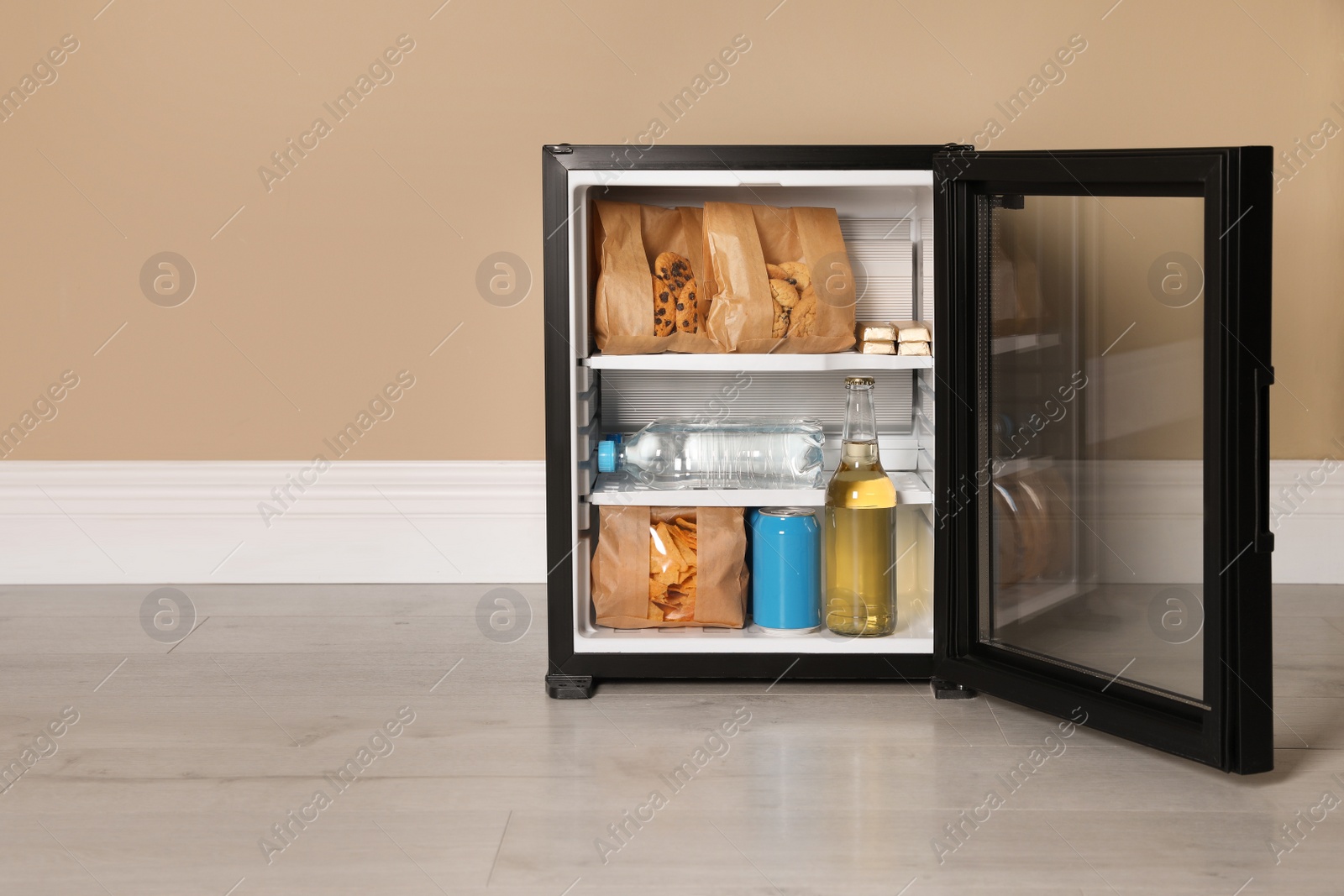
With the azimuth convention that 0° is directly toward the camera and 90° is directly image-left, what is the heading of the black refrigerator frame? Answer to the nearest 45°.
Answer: approximately 0°
